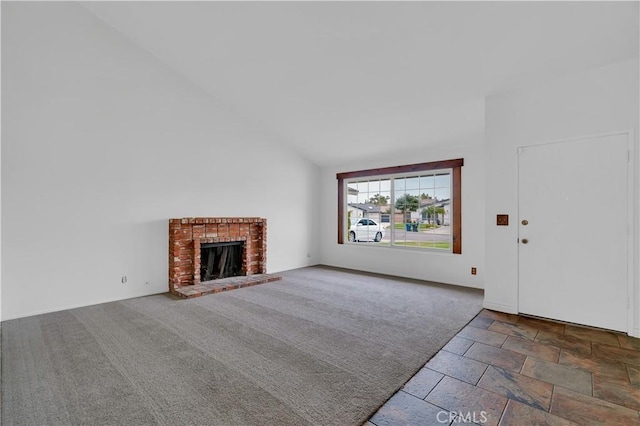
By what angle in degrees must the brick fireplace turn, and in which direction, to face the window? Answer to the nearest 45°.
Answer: approximately 45° to its left

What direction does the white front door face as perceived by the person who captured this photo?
facing the viewer and to the left of the viewer

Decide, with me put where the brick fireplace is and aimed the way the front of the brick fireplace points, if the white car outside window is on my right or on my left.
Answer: on my left

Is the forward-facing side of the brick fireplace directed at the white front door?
yes

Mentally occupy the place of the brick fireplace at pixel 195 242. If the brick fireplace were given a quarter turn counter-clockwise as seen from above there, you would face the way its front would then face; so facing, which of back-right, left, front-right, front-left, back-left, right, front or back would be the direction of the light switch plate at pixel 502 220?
right

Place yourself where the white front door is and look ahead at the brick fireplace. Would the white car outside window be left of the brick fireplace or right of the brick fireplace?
right

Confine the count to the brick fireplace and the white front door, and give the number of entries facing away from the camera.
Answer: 0

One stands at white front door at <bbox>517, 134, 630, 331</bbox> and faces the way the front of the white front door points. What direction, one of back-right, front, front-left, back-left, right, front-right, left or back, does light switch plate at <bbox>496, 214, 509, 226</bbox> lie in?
front-right
